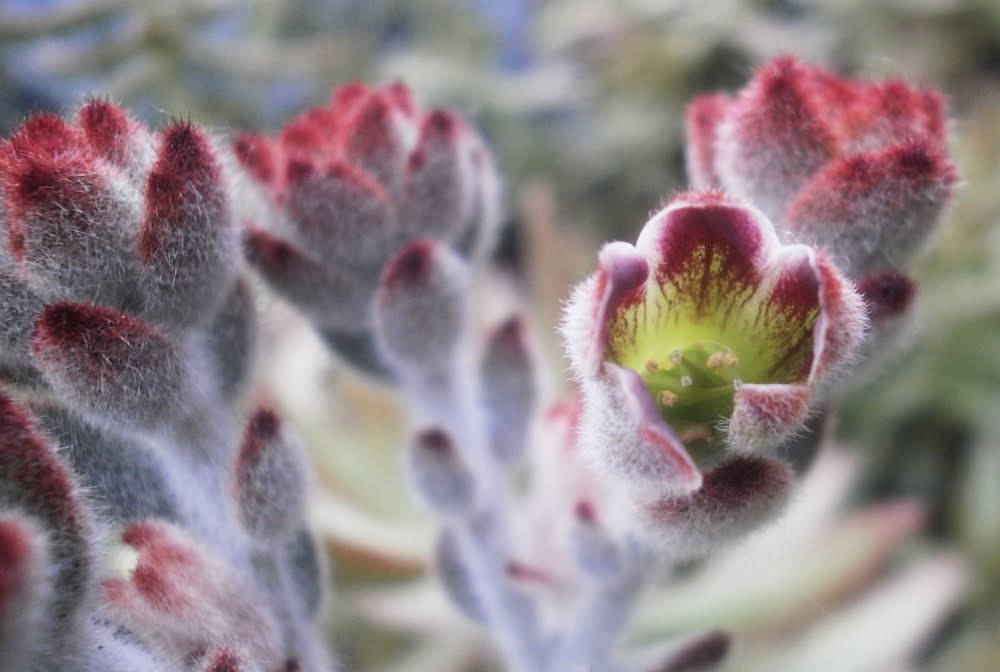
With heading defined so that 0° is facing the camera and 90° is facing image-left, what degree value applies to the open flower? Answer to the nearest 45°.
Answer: approximately 0°
